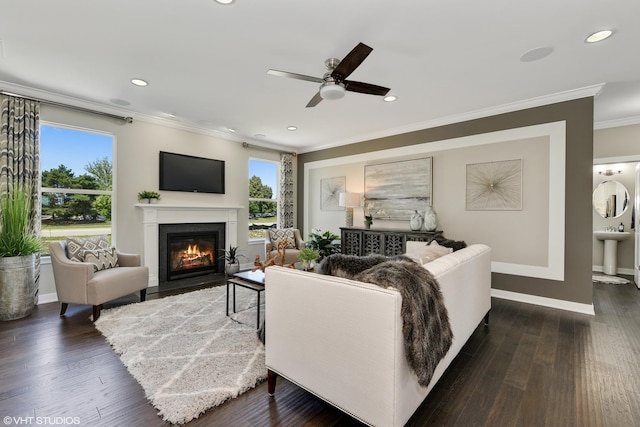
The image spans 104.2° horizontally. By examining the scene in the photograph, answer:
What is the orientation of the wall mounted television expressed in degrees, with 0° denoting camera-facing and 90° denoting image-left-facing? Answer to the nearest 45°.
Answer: approximately 315°

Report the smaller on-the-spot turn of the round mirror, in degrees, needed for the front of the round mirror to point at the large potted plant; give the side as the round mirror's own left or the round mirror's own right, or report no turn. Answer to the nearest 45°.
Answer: approximately 45° to the round mirror's own right

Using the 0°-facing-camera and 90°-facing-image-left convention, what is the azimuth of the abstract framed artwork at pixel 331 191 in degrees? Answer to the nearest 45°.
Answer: approximately 45°

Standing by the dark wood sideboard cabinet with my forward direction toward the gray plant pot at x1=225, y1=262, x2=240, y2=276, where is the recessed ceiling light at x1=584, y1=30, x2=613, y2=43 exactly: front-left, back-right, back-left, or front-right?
back-left

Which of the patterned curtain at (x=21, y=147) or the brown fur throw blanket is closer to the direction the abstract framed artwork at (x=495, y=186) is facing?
the brown fur throw blanket

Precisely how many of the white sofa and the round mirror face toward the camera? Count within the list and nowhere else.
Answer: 1

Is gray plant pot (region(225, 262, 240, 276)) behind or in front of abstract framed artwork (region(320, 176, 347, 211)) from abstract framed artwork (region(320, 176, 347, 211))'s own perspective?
in front

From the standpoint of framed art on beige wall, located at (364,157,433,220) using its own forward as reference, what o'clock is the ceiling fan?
The ceiling fan is roughly at 11 o'clock from the framed art on beige wall.

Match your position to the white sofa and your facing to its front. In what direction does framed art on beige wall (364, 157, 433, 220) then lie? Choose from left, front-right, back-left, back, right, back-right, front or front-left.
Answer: front-right

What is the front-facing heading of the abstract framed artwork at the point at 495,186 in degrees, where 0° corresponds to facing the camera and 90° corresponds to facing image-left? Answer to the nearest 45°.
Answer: approximately 0°

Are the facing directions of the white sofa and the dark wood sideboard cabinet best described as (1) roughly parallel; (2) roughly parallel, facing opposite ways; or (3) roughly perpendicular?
roughly perpendicular

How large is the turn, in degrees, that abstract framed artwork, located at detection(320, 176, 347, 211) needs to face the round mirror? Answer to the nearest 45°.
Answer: approximately 135° to its left

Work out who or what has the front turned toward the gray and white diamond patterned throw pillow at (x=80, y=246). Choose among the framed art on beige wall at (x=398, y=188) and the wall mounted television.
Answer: the framed art on beige wall
